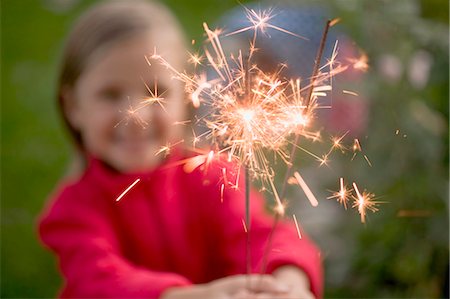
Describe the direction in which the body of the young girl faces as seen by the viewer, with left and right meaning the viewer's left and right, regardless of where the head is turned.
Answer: facing the viewer and to the right of the viewer
